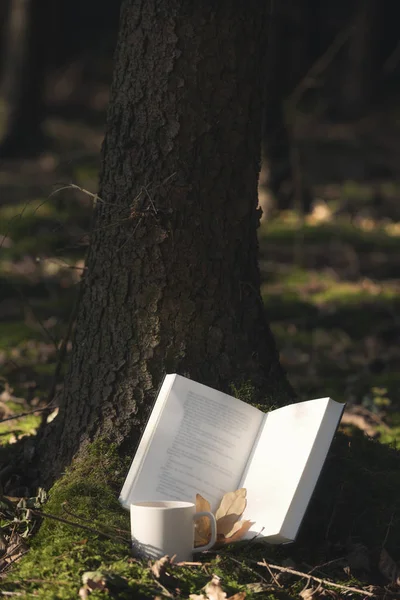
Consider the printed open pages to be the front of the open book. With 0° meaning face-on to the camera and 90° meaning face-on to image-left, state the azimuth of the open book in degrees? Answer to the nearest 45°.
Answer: approximately 0°

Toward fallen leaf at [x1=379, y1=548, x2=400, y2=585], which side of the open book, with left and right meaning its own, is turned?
left
